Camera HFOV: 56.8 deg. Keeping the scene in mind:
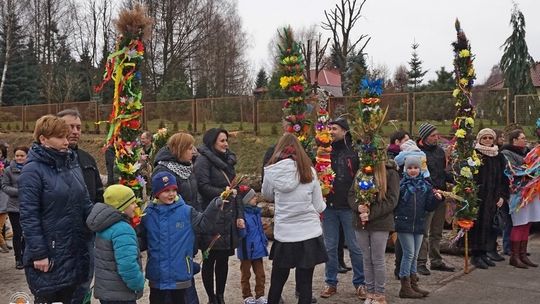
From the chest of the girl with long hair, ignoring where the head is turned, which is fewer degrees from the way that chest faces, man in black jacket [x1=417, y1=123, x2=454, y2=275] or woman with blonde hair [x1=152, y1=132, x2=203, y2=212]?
the man in black jacket

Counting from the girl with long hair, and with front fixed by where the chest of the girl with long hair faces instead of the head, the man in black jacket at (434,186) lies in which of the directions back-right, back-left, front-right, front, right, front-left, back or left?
front-right

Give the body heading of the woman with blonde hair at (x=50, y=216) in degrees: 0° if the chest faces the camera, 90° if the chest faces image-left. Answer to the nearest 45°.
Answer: approximately 315°

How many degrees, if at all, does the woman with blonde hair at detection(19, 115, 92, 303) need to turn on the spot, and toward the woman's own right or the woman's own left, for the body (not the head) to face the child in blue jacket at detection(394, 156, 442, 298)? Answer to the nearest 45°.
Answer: approximately 45° to the woman's own left

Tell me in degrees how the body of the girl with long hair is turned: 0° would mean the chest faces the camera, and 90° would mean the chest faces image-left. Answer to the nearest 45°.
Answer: approximately 180°

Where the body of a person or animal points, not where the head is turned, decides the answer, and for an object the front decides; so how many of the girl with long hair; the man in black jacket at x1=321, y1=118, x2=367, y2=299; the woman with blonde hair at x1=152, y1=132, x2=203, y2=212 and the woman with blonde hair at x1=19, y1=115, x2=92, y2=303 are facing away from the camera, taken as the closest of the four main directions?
1

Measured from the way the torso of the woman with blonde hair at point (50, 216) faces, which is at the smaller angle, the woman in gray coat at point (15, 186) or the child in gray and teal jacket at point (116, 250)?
the child in gray and teal jacket

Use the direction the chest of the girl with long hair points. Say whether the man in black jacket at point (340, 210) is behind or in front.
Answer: in front
